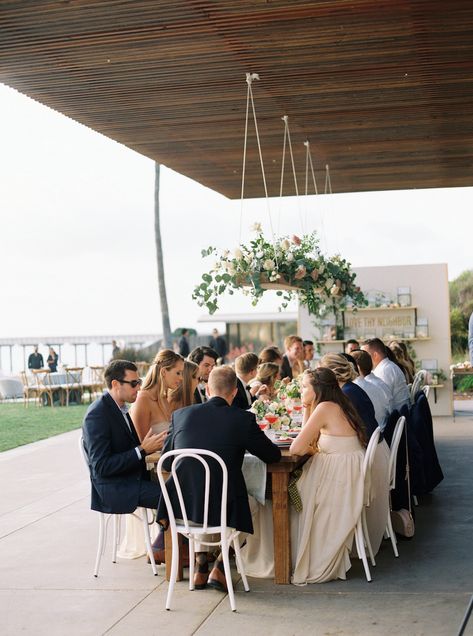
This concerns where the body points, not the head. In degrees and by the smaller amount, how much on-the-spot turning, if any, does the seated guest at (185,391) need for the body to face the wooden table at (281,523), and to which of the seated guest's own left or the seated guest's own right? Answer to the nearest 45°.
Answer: approximately 45° to the seated guest's own right

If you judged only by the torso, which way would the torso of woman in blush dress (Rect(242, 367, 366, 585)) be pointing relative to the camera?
to the viewer's left

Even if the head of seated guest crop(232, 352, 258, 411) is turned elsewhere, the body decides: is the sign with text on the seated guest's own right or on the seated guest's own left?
on the seated guest's own left

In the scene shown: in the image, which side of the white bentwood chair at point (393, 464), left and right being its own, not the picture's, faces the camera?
left

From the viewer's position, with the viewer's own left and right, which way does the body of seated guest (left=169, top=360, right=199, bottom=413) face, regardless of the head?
facing to the right of the viewer

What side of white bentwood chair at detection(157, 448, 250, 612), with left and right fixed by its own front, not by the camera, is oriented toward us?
back

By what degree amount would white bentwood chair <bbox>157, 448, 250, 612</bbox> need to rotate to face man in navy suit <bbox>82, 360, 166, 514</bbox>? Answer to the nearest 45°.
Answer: approximately 45° to its left

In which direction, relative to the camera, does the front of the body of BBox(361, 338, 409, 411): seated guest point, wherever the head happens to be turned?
to the viewer's left

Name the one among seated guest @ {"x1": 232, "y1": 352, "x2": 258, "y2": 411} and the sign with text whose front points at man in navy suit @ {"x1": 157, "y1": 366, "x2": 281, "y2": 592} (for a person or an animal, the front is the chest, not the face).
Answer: the sign with text

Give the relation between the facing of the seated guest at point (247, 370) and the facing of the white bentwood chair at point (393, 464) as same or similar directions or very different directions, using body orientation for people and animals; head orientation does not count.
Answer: very different directions

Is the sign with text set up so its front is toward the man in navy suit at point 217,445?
yes

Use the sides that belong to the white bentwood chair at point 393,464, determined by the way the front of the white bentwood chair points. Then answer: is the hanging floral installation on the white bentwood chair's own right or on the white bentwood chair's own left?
on the white bentwood chair's own right

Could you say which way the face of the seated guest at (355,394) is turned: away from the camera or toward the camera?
away from the camera

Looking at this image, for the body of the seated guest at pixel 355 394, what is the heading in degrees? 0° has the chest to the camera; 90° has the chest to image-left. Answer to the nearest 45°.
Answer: approximately 90°

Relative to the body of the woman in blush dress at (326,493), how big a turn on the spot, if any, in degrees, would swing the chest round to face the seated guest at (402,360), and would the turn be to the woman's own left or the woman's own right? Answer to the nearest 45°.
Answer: approximately 90° to the woman's own right

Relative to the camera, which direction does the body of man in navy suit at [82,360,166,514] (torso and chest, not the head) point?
to the viewer's right

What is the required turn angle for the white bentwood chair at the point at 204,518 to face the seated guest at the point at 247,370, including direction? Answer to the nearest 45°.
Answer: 0° — it already faces them
